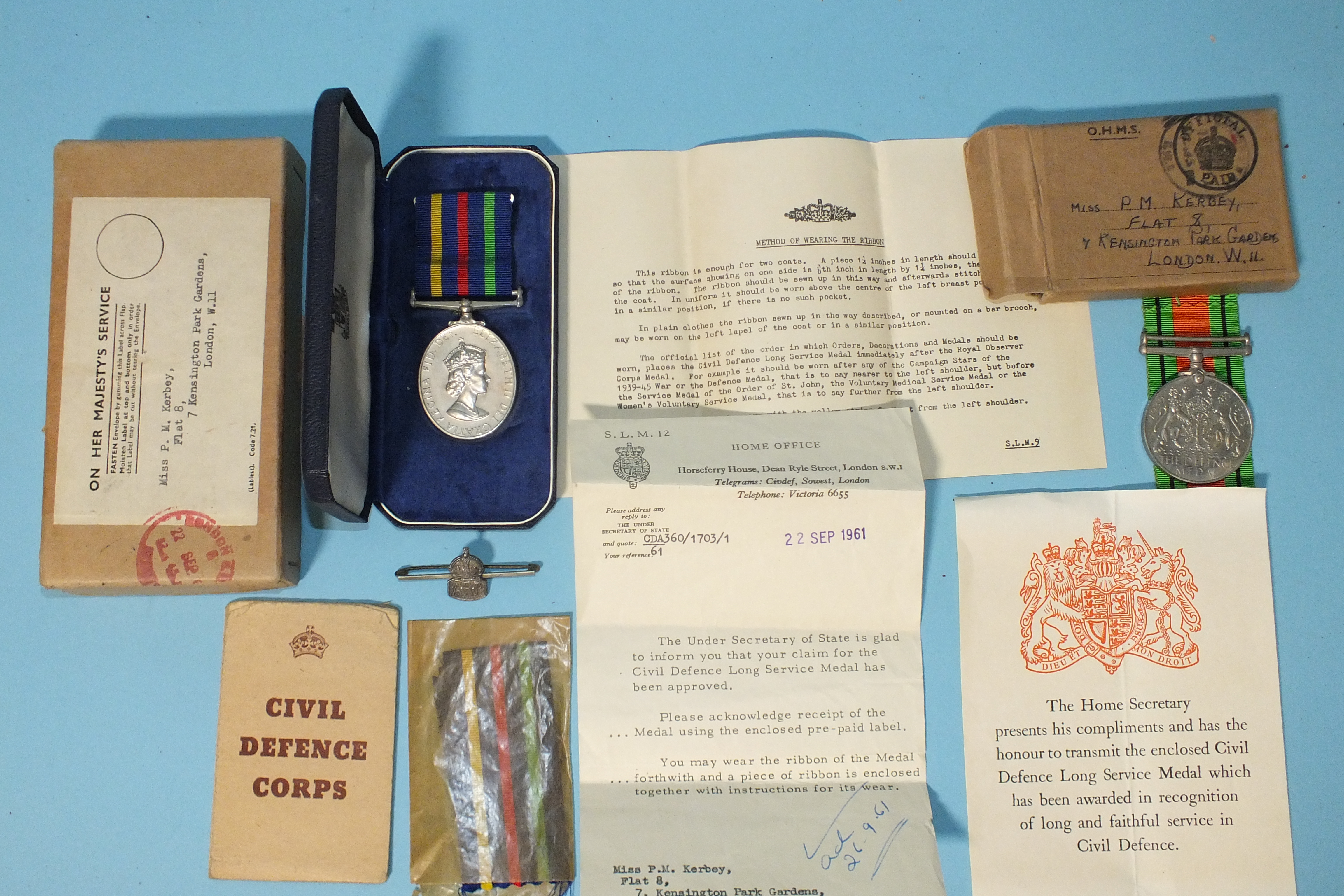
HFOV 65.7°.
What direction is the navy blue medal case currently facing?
toward the camera

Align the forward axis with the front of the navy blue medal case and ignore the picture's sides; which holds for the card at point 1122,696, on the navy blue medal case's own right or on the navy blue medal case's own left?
on the navy blue medal case's own left
